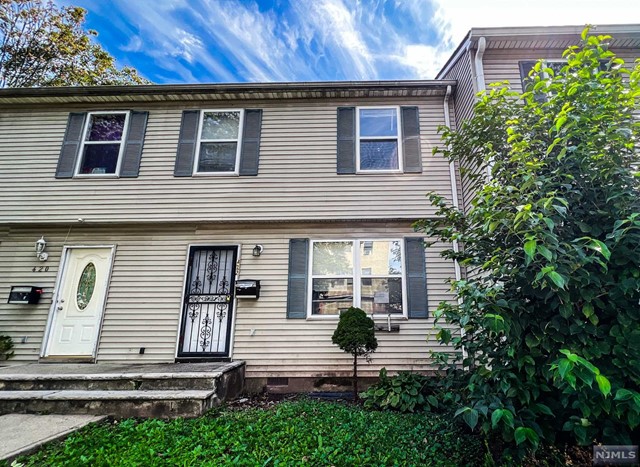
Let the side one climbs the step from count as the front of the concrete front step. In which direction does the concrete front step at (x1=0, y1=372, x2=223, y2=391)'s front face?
toward the camera

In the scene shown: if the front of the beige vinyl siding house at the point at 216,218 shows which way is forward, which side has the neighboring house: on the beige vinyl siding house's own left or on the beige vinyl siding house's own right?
on the beige vinyl siding house's own left

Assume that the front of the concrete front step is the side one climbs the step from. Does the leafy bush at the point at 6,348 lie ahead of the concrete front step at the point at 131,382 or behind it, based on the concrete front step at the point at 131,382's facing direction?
behind

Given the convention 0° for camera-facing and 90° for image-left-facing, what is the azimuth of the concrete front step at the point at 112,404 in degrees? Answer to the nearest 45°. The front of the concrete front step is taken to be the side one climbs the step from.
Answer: approximately 0°

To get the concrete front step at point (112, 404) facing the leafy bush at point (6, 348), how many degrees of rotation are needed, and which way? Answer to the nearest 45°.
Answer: approximately 135° to its right

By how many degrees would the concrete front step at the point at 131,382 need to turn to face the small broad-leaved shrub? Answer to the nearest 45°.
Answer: approximately 45° to its left

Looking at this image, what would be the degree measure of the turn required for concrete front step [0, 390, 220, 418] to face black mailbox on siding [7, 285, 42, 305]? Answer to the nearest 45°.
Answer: approximately 135° to its right

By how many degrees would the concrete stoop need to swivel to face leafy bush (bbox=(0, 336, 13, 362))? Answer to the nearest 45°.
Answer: approximately 135° to its right

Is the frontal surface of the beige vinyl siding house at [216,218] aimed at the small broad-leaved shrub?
no

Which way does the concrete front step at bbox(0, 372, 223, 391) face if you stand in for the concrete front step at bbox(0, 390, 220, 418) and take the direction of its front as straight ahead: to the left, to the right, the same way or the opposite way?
the same way

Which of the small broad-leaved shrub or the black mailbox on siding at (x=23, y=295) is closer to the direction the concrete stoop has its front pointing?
the small broad-leaved shrub

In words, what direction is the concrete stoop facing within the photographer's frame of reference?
facing the viewer

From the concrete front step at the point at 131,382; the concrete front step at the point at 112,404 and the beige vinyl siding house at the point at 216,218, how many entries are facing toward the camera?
3

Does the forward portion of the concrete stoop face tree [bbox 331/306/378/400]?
no

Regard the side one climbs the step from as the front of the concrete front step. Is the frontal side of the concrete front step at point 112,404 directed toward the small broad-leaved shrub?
no

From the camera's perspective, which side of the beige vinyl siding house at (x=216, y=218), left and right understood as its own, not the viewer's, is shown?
front

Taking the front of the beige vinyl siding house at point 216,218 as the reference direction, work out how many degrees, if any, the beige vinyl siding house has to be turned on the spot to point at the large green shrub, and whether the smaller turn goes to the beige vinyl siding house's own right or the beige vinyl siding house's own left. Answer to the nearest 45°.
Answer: approximately 45° to the beige vinyl siding house's own left
